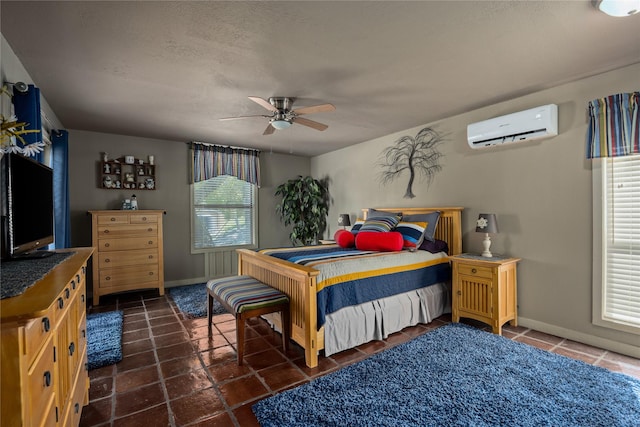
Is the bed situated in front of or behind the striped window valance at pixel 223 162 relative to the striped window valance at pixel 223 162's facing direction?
in front

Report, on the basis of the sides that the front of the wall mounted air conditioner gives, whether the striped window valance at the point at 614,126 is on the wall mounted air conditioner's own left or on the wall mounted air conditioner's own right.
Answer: on the wall mounted air conditioner's own left

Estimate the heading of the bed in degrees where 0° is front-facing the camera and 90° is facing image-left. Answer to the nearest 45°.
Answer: approximately 45°

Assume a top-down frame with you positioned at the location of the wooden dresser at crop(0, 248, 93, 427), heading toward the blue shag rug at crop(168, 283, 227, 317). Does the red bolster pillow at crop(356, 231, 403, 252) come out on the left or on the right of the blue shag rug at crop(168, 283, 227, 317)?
right

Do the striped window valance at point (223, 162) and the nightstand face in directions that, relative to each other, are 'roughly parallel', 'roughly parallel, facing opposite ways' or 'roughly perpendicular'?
roughly perpendicular

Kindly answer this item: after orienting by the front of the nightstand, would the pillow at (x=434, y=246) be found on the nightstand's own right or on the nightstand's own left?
on the nightstand's own right

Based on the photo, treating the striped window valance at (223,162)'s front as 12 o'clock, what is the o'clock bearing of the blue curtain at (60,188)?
The blue curtain is roughly at 2 o'clock from the striped window valance.

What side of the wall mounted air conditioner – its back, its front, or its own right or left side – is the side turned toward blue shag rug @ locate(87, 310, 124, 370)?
front
